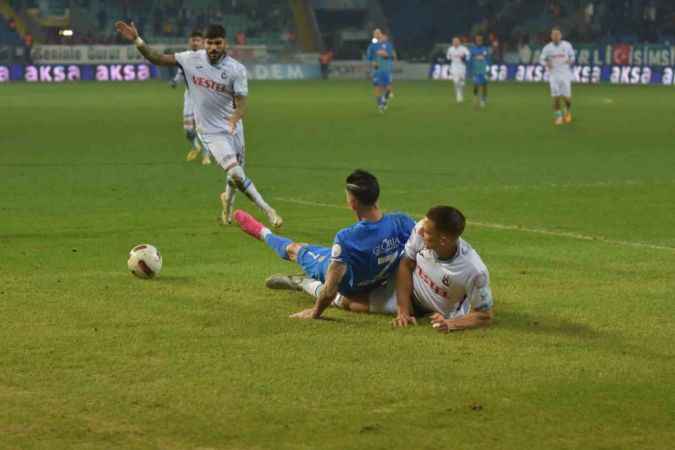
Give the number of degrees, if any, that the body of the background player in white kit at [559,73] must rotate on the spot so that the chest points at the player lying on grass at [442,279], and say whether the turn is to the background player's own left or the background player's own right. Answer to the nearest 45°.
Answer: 0° — they already face them

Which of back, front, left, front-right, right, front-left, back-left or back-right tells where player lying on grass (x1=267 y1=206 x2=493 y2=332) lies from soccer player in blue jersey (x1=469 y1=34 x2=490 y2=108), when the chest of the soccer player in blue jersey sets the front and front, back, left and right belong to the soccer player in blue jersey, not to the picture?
front

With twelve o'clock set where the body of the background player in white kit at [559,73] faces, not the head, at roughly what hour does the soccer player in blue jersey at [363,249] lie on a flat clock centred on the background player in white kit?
The soccer player in blue jersey is roughly at 12 o'clock from the background player in white kit.

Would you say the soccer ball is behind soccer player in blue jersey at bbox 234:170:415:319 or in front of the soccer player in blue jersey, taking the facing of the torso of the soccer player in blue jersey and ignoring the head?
in front

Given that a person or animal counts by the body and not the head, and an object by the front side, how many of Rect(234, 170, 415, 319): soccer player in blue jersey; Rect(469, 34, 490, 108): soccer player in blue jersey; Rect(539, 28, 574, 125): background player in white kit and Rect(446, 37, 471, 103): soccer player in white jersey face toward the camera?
3

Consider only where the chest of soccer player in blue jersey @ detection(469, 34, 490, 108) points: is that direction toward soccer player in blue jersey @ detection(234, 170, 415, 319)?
yes

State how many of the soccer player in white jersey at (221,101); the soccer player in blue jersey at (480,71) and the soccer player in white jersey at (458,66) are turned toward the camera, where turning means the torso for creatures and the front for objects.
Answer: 3

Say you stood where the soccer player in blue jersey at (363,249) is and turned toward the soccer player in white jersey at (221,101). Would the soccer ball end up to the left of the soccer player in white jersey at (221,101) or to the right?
left

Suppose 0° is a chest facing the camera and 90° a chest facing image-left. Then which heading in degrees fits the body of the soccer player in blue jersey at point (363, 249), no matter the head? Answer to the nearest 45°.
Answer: approximately 135°

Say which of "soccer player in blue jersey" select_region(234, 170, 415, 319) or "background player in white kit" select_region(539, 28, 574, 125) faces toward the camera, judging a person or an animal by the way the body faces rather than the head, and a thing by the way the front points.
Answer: the background player in white kit

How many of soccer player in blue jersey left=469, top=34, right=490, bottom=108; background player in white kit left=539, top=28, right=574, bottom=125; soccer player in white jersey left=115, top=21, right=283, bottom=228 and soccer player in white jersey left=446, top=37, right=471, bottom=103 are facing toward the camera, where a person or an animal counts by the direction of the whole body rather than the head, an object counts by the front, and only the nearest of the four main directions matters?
4

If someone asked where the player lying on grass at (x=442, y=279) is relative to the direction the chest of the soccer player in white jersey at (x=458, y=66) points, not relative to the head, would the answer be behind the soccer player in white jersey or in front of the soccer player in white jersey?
in front

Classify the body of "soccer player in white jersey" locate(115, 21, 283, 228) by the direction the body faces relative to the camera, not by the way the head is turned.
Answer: toward the camera
